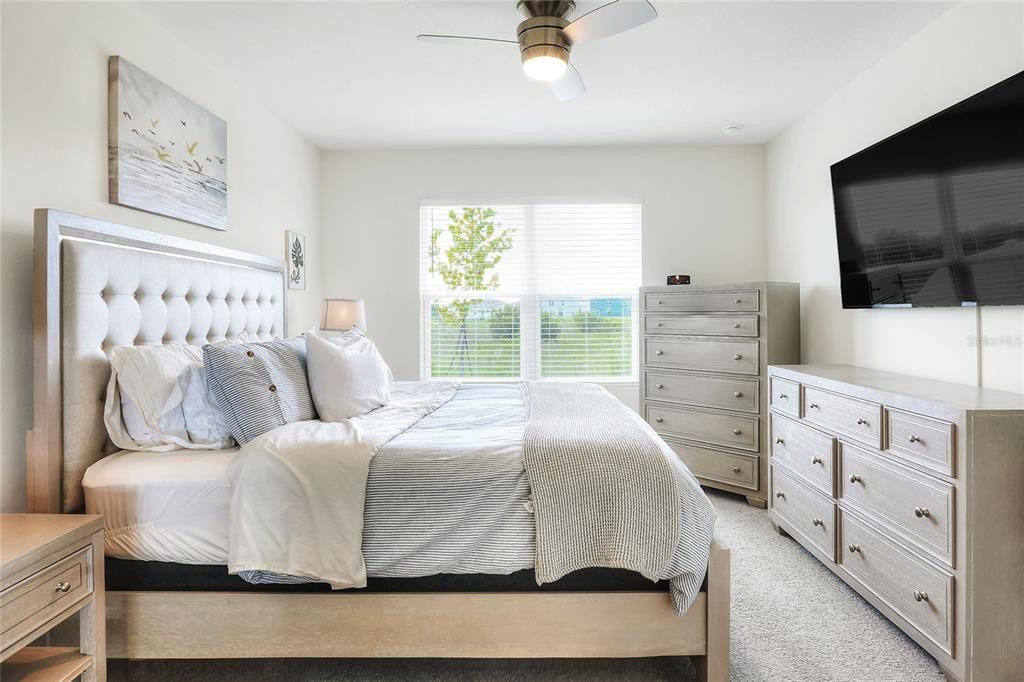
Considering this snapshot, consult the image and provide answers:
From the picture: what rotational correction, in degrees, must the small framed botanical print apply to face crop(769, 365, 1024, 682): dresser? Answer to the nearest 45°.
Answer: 0° — it already faces it

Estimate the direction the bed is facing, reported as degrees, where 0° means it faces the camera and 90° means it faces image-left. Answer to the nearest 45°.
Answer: approximately 270°

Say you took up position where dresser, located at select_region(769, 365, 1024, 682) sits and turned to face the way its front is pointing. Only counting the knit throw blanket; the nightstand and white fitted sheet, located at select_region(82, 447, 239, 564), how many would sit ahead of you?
3

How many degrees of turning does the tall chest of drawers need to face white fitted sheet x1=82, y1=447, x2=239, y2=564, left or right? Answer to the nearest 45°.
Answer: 0° — it already faces it

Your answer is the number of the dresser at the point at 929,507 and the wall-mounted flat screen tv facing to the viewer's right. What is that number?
0

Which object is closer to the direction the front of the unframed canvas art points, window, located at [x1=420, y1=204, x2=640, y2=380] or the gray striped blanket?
the gray striped blanket

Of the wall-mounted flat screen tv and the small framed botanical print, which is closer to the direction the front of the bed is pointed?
the wall-mounted flat screen tv

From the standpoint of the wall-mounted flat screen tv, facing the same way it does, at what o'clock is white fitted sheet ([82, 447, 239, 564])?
The white fitted sheet is roughly at 12 o'clock from the wall-mounted flat screen tv.

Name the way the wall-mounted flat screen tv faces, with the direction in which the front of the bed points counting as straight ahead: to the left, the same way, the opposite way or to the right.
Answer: the opposite way

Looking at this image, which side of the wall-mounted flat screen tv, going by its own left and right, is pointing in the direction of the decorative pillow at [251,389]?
front

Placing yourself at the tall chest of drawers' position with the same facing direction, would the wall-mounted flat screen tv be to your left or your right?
on your left

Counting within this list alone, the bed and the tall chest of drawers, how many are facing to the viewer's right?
1

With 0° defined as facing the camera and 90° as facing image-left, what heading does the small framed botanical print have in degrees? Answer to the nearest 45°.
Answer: approximately 315°

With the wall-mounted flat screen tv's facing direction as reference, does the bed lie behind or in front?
in front
